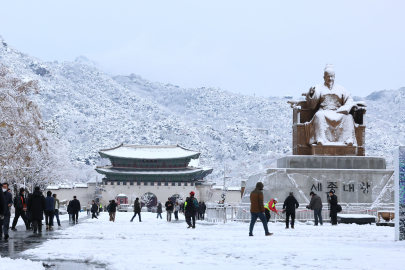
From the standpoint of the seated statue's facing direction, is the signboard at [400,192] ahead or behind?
ahead
